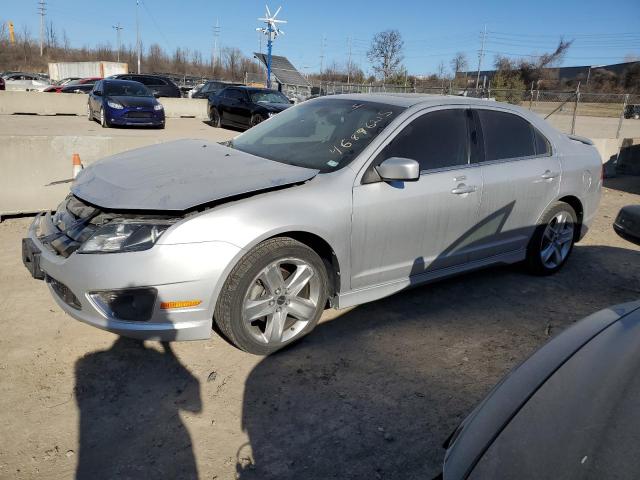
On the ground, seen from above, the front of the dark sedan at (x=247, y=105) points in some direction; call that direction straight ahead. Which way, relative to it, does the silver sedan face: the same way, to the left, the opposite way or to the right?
to the right

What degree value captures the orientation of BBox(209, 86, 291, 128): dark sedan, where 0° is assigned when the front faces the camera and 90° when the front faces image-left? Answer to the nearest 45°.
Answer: approximately 315°

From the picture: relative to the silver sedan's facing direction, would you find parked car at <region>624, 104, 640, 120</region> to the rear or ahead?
to the rear

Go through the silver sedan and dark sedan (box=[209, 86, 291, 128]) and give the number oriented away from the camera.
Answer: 0

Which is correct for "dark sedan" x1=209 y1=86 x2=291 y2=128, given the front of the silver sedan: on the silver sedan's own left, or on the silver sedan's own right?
on the silver sedan's own right

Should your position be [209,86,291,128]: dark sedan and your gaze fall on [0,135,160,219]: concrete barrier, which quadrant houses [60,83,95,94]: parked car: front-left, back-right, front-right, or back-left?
back-right
